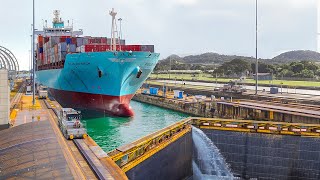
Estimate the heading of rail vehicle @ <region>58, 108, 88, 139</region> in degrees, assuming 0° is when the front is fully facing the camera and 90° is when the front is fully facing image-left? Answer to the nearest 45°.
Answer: approximately 315°

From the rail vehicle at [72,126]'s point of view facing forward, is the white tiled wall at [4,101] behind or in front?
behind
